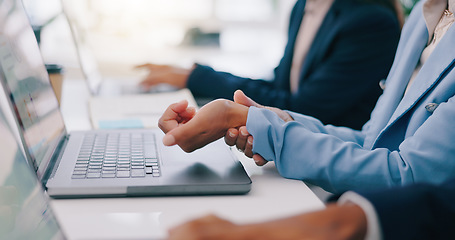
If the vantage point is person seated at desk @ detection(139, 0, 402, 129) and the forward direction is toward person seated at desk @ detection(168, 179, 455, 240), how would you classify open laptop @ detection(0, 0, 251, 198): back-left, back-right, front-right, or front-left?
front-right

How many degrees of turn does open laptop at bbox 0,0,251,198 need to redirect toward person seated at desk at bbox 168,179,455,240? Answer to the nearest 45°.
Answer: approximately 45° to its right

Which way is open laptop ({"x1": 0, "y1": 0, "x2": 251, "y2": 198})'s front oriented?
to the viewer's right

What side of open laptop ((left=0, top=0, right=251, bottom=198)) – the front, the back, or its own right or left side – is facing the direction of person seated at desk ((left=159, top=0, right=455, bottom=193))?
front

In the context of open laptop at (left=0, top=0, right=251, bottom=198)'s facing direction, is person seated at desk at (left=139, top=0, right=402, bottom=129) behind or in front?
in front
